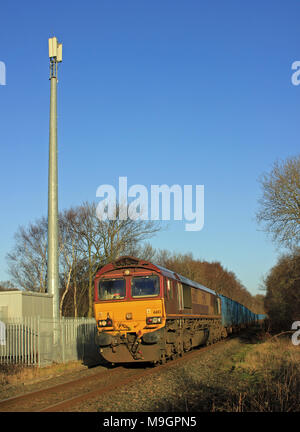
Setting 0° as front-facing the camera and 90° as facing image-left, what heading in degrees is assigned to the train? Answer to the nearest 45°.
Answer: approximately 45°

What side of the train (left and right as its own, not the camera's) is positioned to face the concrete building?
right

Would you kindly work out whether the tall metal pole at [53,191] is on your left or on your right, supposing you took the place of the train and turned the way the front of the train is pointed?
on your right
